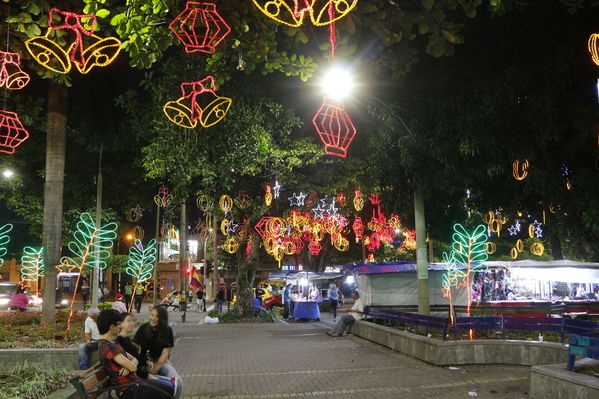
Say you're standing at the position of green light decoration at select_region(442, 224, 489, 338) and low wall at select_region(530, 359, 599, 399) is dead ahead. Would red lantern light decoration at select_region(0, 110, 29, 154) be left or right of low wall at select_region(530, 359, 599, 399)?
right

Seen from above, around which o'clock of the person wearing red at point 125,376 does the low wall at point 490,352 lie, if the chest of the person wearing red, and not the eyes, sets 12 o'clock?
The low wall is roughly at 11 o'clock from the person wearing red.

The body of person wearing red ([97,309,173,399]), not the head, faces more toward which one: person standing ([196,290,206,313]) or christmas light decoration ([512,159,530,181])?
the christmas light decoration

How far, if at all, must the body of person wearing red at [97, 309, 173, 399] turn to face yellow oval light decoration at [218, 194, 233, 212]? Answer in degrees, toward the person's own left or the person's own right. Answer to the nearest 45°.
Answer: approximately 90° to the person's own left

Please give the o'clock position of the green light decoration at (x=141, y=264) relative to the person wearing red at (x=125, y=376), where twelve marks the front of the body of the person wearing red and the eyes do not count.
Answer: The green light decoration is roughly at 9 o'clock from the person wearing red.

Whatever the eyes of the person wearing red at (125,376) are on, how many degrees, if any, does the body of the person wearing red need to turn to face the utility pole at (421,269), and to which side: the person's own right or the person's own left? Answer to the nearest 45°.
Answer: approximately 45° to the person's own left

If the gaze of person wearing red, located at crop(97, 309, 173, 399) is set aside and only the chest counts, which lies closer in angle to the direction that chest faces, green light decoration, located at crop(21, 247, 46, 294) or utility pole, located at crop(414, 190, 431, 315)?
the utility pole

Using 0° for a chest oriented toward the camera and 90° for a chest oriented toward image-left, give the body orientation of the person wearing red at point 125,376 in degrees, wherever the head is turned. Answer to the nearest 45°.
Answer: approximately 270°
